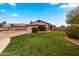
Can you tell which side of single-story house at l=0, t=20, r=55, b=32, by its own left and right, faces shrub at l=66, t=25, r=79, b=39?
front

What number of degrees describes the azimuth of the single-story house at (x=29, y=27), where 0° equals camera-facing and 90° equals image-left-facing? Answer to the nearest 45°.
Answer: approximately 0°
